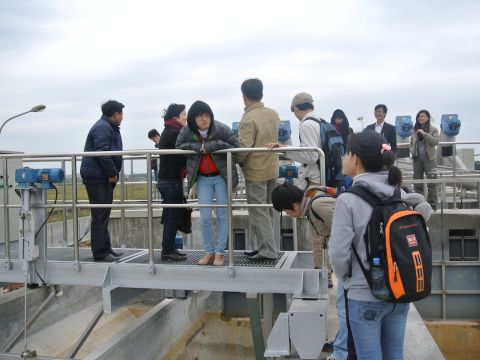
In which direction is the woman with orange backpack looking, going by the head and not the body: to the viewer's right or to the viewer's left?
to the viewer's left

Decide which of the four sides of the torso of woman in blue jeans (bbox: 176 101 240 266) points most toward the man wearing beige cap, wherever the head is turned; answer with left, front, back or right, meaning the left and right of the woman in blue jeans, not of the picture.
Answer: left

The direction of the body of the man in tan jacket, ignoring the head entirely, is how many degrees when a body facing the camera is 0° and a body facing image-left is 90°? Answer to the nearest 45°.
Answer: approximately 135°

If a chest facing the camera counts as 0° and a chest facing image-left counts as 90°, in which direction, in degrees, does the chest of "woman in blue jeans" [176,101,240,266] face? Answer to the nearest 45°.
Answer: approximately 0°

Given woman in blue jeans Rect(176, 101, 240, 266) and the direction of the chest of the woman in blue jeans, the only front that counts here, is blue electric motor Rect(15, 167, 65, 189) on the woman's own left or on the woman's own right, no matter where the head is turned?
on the woman's own right

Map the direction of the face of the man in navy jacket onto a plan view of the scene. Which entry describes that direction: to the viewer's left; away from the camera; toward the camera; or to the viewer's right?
to the viewer's right

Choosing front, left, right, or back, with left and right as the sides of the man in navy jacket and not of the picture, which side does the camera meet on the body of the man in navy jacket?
right
